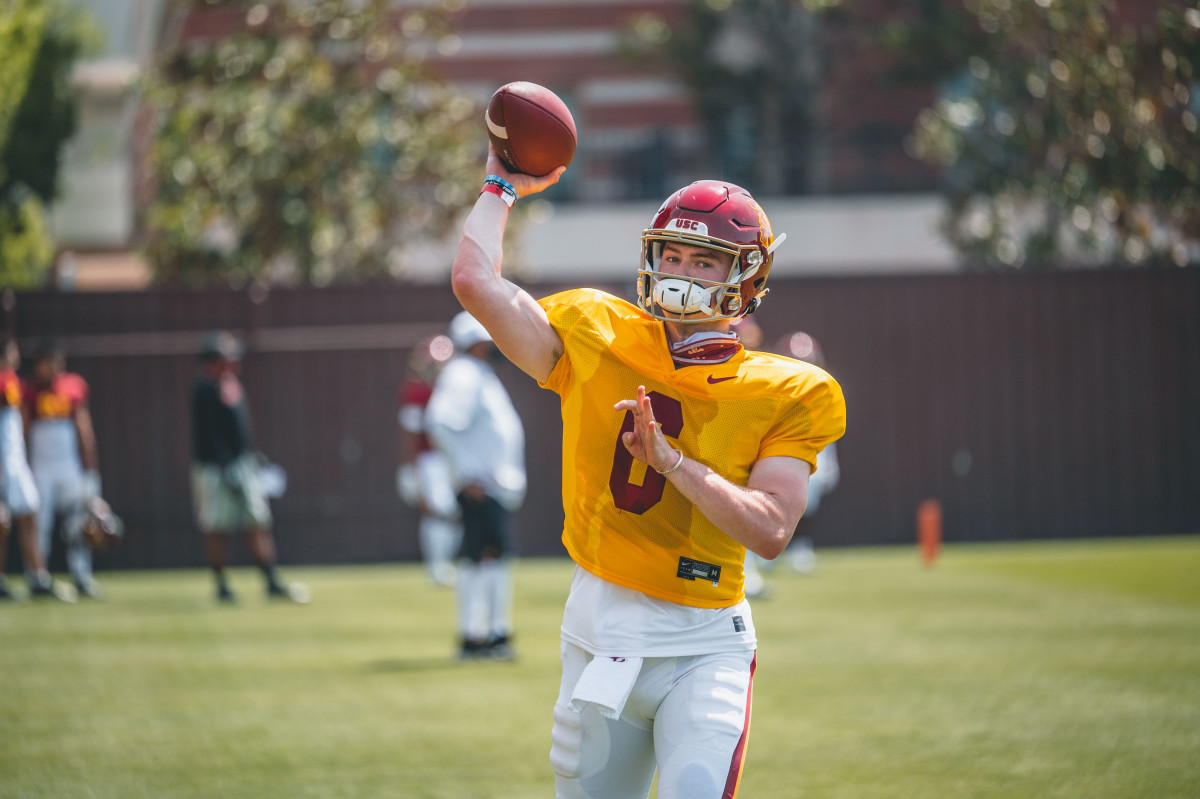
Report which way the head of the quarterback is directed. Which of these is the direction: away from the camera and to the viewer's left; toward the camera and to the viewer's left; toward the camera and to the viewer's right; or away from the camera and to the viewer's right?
toward the camera and to the viewer's left
